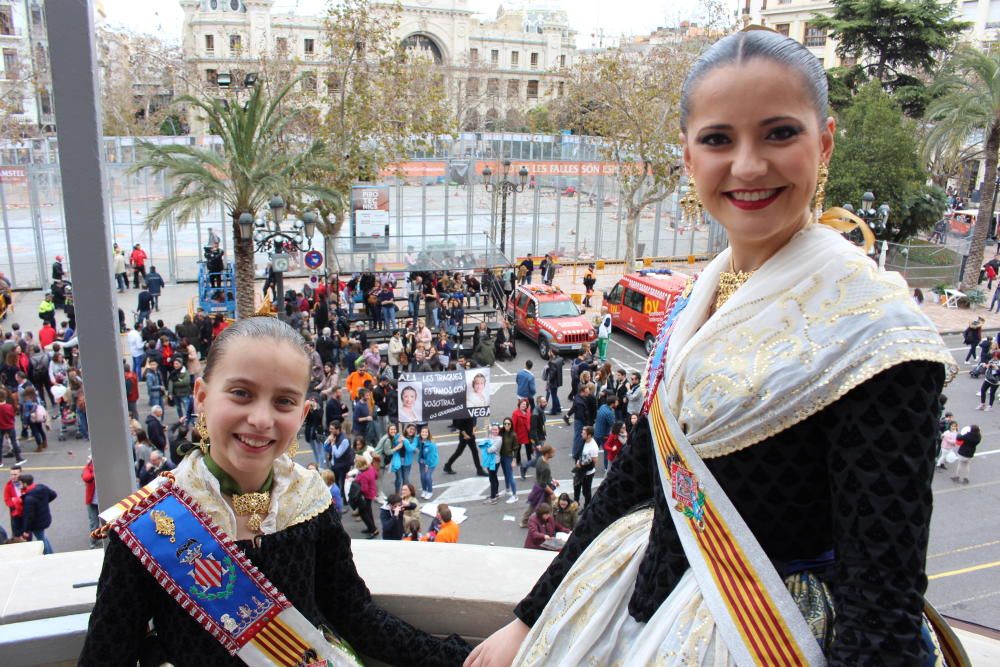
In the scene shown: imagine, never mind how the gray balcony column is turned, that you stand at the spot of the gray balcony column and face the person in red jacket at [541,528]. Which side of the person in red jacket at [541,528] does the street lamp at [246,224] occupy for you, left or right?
left

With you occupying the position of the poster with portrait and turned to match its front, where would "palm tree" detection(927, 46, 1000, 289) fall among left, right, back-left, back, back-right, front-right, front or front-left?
back-left

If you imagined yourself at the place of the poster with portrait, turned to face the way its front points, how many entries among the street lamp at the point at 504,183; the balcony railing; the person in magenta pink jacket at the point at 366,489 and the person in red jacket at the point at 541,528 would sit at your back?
1

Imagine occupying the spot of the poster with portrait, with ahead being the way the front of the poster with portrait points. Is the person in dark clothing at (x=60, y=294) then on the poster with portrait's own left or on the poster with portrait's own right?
on the poster with portrait's own right

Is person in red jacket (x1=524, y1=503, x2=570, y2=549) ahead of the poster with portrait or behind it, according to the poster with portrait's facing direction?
ahead

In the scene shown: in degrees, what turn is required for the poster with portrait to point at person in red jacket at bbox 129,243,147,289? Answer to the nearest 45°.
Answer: approximately 135° to its right

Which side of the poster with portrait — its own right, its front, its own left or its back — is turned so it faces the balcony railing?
front

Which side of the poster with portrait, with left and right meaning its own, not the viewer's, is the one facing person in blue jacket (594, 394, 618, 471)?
left

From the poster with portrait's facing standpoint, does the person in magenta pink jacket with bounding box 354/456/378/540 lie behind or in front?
in front

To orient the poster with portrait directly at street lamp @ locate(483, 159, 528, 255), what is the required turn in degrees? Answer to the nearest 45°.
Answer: approximately 180°

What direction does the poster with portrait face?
toward the camera
